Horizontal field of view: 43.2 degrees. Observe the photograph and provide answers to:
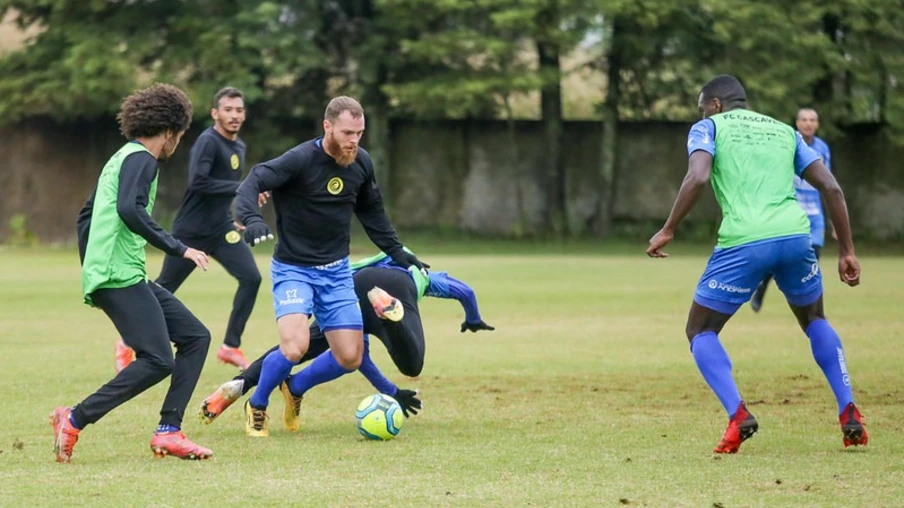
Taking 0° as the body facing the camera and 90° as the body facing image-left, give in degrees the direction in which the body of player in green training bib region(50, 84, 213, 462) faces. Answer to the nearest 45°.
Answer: approximately 270°

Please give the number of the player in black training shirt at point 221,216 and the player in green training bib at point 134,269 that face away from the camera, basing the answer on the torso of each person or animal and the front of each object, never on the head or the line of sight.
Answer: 0

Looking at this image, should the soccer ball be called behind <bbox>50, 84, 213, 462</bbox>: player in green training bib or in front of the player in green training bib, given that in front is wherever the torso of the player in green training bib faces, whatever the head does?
in front

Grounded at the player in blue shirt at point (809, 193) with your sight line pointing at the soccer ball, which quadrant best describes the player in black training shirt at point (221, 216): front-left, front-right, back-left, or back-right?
front-right

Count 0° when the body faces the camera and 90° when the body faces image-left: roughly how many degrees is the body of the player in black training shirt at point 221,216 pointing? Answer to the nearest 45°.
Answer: approximately 315°

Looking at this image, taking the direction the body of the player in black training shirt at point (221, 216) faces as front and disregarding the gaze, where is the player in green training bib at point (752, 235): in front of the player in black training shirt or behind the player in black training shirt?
in front

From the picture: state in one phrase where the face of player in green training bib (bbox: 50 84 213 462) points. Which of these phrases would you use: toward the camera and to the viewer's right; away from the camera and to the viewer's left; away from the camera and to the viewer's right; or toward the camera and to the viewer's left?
away from the camera and to the viewer's right

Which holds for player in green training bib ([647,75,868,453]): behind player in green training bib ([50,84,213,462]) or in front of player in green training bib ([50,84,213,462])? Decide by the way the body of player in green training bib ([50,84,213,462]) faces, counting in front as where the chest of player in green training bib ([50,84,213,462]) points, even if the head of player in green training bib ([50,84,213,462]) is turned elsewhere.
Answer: in front

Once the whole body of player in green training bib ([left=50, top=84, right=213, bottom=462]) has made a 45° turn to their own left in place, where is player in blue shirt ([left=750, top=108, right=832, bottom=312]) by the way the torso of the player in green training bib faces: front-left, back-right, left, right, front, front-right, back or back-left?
front
